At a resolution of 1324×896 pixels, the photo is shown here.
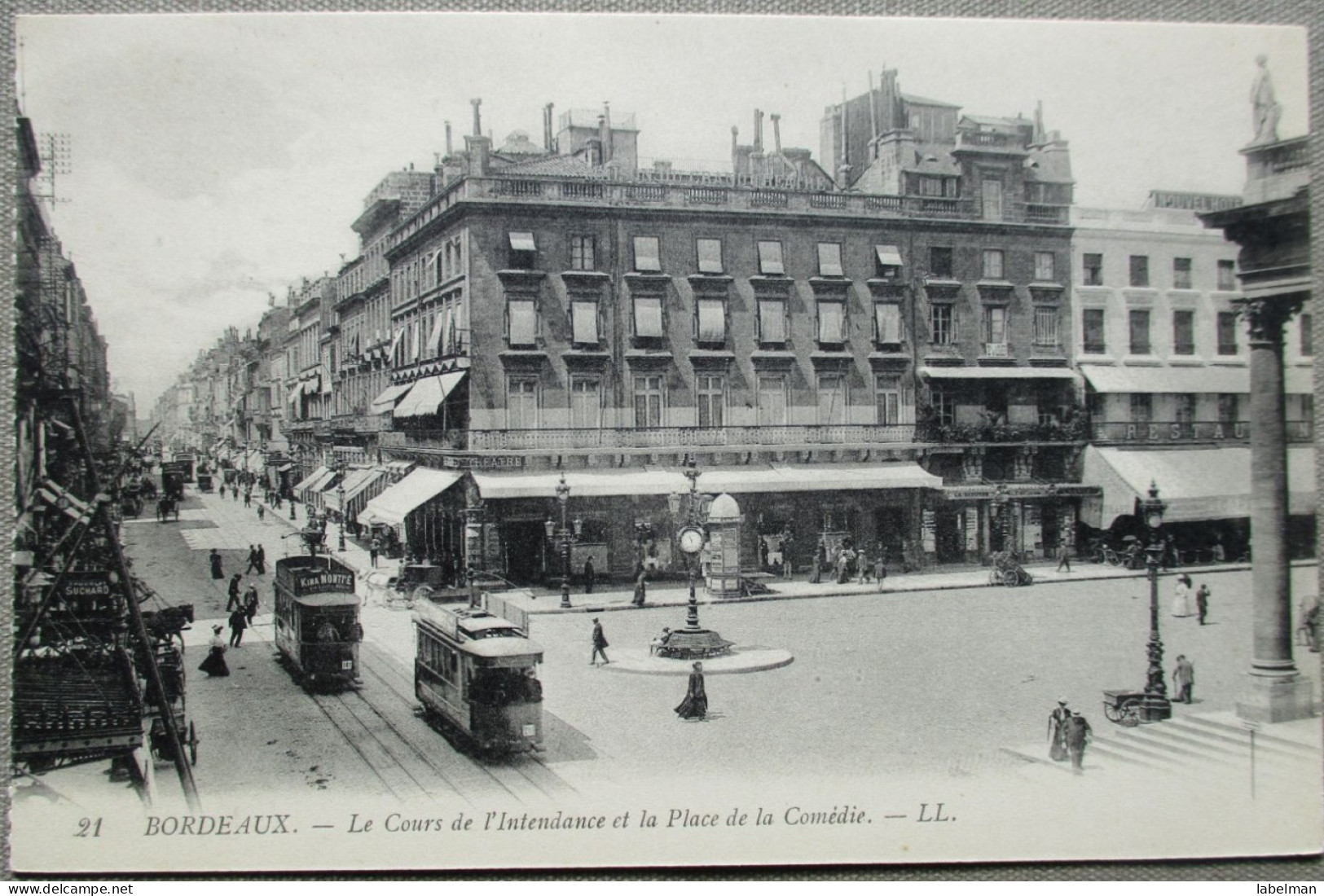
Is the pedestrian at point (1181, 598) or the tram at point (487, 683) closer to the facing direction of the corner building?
the tram

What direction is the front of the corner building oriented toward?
toward the camera

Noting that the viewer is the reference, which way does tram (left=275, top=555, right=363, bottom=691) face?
facing the viewer and to the right of the viewer

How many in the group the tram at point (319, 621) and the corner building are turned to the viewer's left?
0

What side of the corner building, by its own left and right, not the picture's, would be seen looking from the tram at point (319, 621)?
right
